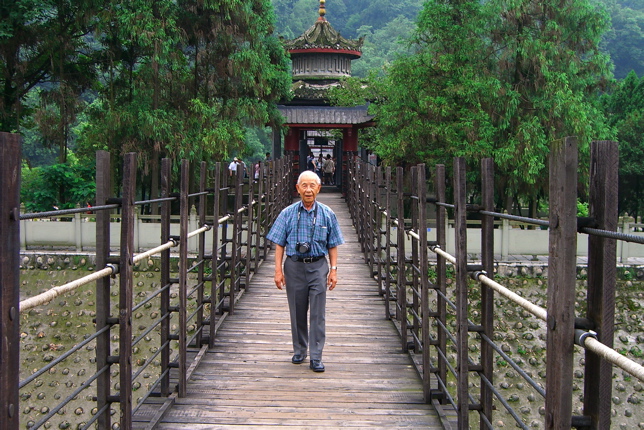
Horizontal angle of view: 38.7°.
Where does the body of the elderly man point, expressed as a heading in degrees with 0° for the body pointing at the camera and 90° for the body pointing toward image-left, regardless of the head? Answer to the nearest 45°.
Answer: approximately 0°

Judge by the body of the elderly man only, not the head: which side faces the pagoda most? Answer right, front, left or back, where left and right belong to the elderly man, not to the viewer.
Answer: back

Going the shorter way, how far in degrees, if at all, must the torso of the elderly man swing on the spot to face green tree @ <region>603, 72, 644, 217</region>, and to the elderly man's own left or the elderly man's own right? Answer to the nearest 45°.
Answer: approximately 135° to the elderly man's own left

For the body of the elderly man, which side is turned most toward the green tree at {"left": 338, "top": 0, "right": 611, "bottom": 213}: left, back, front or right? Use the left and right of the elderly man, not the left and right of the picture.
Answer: back

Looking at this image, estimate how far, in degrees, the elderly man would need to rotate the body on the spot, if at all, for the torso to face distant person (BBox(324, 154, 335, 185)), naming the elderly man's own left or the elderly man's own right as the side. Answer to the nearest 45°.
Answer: approximately 180°
